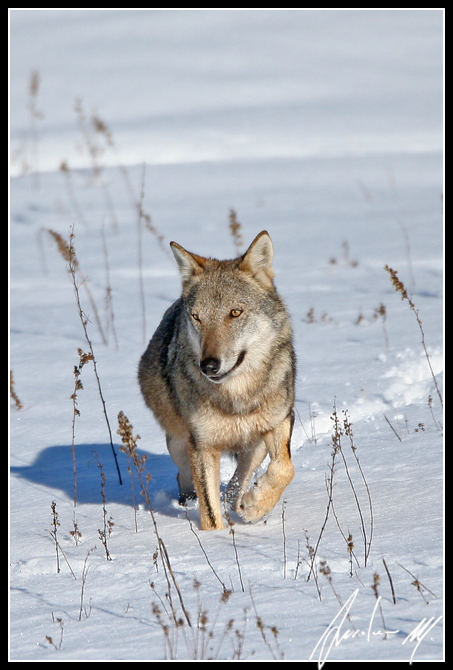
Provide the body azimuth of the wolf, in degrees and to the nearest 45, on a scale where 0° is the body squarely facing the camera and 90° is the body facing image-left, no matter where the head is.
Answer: approximately 0°
